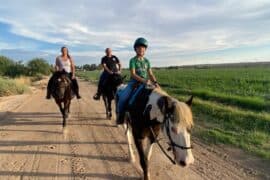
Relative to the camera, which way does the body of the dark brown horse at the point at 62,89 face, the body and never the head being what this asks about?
toward the camera

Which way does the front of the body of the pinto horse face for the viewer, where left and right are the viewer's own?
facing the viewer and to the right of the viewer

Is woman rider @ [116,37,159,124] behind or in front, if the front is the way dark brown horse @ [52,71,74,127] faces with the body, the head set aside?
in front

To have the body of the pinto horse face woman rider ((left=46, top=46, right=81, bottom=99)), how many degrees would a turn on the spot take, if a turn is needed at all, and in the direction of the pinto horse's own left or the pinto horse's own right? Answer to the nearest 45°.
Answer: approximately 180°

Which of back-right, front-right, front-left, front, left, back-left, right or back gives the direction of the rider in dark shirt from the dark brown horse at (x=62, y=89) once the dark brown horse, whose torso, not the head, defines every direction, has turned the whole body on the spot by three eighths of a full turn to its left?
front-right

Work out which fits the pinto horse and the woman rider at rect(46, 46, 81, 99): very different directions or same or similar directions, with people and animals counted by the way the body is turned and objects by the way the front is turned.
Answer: same or similar directions

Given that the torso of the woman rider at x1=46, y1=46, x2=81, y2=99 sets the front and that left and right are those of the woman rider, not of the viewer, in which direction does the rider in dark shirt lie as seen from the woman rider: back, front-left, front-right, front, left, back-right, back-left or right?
left
